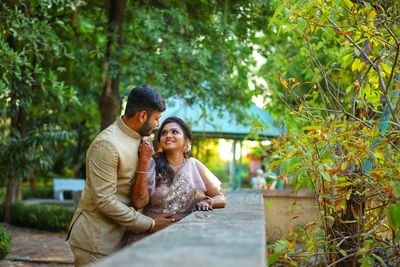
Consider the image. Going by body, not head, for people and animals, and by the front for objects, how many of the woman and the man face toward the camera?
1

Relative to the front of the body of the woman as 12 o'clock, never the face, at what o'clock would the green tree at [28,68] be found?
The green tree is roughly at 5 o'clock from the woman.

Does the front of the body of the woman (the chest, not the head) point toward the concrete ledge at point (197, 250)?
yes

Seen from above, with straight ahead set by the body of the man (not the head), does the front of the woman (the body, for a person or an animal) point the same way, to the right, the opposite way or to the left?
to the right

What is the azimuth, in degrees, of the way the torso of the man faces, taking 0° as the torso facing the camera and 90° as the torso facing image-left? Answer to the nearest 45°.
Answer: approximately 270°

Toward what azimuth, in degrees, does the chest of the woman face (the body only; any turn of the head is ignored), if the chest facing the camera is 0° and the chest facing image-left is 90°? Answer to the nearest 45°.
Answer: approximately 0°

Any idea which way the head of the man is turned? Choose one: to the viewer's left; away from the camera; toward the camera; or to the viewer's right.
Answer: to the viewer's right

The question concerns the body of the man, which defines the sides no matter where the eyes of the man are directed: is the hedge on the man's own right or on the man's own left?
on the man's own left

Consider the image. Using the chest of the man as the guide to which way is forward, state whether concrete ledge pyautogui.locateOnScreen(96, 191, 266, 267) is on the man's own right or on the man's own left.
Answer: on the man's own right
